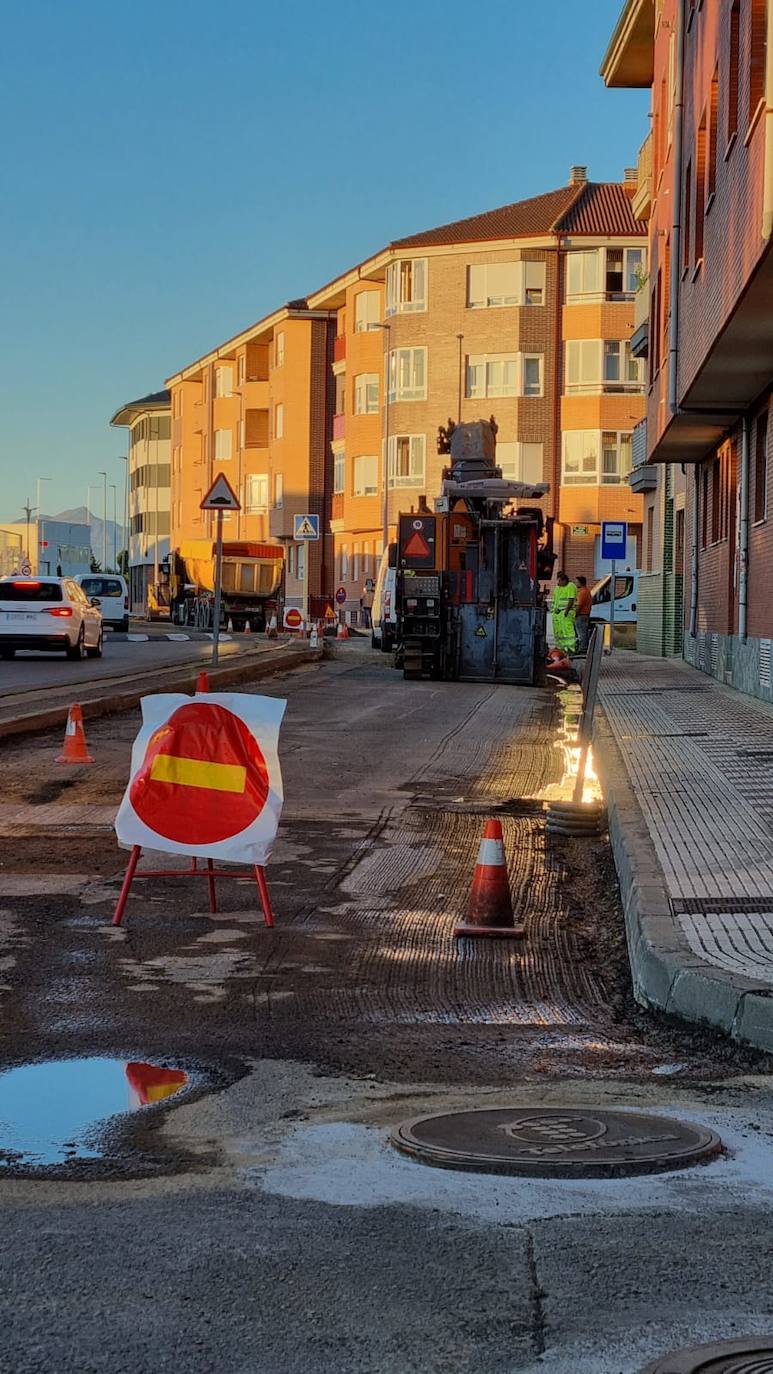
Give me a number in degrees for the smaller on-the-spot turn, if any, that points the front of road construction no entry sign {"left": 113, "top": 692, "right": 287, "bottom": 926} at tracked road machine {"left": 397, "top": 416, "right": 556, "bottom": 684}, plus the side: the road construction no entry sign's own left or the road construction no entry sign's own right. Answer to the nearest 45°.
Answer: approximately 180°

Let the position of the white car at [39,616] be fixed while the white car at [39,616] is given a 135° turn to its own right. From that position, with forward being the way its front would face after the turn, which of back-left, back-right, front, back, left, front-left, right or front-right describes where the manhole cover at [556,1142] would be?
front

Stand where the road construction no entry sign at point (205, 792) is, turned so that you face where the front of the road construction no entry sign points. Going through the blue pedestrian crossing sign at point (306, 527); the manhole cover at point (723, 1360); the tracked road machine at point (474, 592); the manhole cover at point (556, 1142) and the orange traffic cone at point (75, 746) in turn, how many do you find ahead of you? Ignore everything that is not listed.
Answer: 2

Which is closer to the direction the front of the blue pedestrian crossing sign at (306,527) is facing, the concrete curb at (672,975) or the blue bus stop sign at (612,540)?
the concrete curb

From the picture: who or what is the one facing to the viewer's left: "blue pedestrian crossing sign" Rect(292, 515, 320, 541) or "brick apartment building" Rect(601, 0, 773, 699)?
the brick apartment building

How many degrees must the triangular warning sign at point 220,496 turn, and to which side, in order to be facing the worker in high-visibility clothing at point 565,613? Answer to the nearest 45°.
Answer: approximately 135° to its left

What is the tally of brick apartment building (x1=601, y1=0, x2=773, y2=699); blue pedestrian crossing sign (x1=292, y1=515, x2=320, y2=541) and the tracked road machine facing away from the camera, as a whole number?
1

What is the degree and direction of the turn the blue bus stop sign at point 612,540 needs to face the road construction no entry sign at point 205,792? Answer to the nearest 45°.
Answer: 0° — it already faces it

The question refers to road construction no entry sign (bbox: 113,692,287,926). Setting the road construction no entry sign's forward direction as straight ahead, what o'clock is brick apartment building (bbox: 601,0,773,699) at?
The brick apartment building is roughly at 7 o'clock from the road construction no entry sign.

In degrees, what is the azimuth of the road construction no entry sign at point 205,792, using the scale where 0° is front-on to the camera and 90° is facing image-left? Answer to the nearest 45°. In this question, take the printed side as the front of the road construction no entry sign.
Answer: approximately 0°

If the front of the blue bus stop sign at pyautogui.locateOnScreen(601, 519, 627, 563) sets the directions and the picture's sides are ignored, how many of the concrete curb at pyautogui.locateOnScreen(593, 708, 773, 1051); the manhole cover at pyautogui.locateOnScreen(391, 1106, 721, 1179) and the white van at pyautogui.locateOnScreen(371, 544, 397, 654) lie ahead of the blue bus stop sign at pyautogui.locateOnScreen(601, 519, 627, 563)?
2

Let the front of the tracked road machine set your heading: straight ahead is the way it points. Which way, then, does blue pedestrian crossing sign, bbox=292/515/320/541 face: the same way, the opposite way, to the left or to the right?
the opposite way

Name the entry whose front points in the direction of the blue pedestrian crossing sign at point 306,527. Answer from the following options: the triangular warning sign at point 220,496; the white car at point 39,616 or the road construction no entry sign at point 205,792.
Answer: the white car
